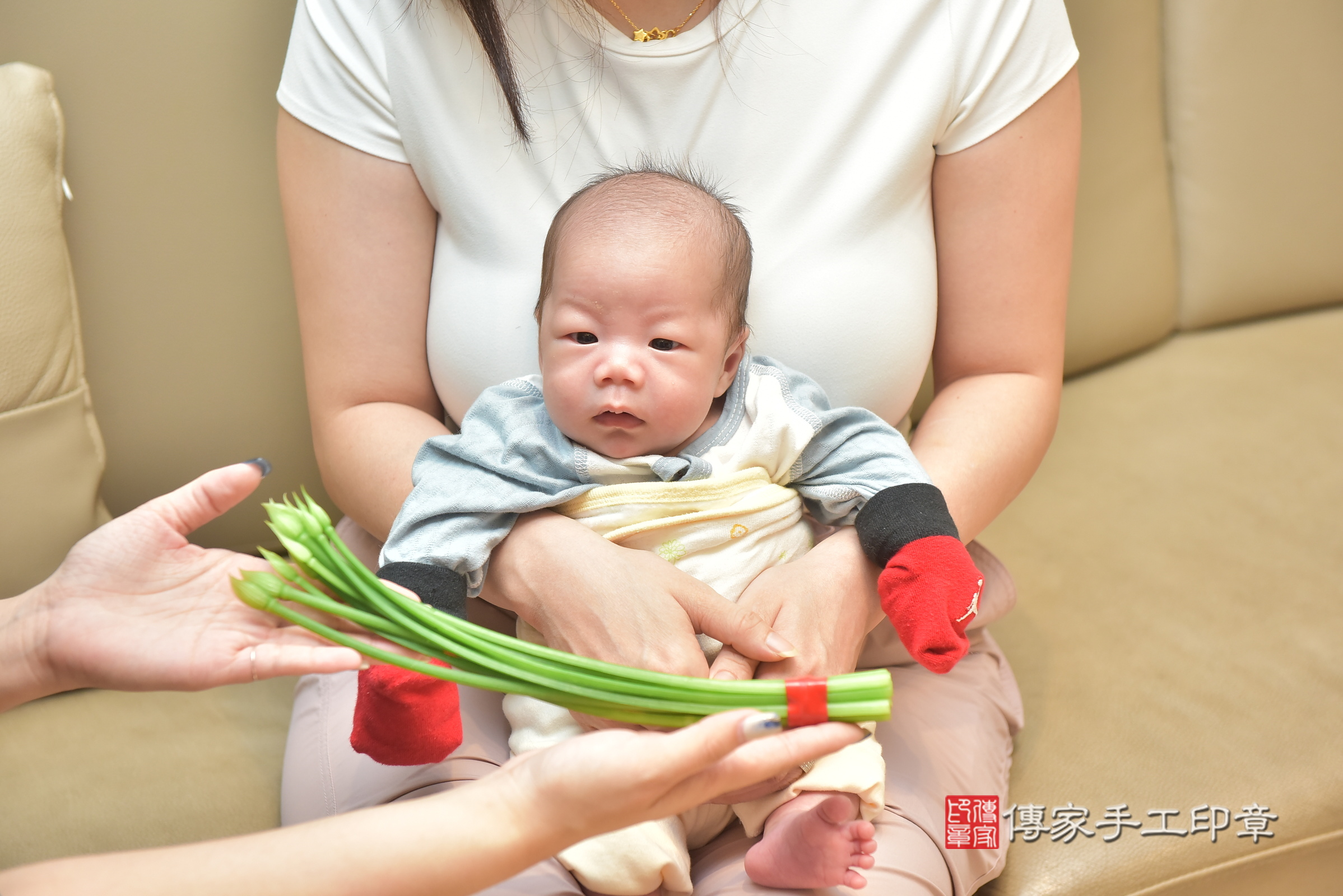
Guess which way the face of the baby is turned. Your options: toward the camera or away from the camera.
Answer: toward the camera

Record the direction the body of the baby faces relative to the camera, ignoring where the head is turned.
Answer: toward the camera

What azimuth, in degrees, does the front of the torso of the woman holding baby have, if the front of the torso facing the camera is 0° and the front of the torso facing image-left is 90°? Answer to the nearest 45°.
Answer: approximately 0°
